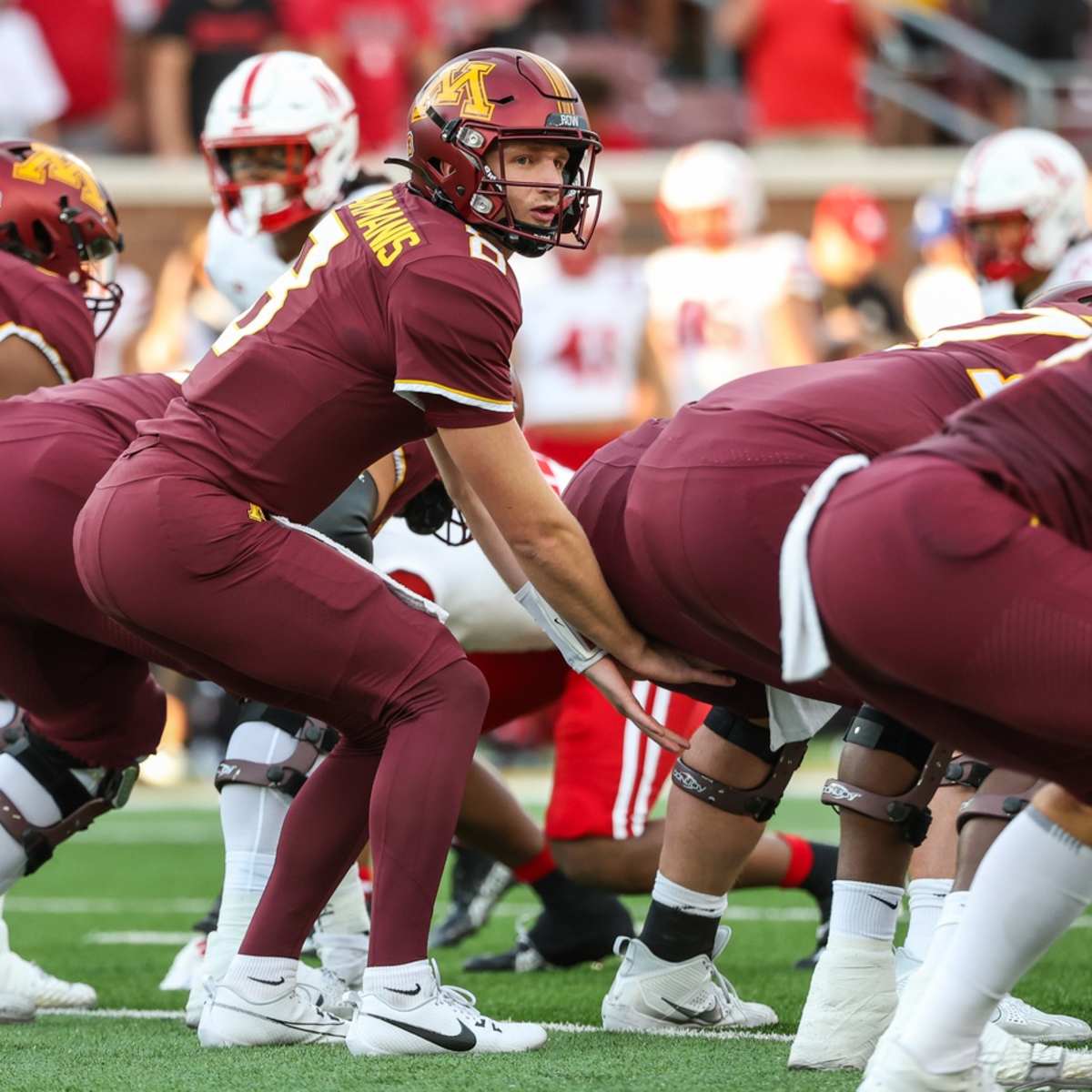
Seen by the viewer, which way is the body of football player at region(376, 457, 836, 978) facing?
to the viewer's left

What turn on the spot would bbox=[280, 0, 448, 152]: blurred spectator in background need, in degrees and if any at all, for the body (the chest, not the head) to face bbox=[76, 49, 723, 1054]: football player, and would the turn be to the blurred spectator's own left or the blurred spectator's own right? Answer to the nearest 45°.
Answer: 0° — they already face them

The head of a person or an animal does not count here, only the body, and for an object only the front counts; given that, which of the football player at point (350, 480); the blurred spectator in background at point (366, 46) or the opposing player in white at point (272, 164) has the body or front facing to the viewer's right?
the football player

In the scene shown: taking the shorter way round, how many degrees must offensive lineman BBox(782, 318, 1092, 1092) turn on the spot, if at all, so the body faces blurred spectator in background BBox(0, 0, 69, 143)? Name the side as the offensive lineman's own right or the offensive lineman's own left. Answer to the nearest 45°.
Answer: approximately 135° to the offensive lineman's own left

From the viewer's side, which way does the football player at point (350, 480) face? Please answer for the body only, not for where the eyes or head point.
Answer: to the viewer's right

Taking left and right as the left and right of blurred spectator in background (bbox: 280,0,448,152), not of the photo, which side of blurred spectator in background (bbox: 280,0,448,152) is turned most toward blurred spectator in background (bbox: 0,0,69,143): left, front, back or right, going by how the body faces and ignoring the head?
right

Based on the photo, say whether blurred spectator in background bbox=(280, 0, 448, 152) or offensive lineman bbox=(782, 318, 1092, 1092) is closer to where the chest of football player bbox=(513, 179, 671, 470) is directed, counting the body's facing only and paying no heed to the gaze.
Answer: the offensive lineman

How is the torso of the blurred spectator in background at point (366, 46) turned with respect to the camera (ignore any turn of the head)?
toward the camera

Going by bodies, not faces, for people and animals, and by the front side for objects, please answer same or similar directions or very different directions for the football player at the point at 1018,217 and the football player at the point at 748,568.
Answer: very different directions

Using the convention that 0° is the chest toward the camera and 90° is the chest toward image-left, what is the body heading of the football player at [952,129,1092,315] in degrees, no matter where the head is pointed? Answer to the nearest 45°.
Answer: approximately 45°

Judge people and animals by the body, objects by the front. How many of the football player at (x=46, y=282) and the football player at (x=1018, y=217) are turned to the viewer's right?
1

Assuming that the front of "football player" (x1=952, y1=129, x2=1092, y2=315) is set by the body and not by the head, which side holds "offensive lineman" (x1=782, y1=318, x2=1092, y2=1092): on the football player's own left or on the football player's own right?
on the football player's own left

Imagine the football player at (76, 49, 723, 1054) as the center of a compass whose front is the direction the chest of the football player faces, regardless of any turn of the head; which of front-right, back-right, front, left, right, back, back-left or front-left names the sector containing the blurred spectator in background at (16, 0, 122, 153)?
left

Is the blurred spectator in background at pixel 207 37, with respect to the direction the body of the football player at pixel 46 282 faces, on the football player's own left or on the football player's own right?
on the football player's own left

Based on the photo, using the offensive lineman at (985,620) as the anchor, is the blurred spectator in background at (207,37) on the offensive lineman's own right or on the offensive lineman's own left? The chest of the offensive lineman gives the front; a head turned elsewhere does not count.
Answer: on the offensive lineman's own left

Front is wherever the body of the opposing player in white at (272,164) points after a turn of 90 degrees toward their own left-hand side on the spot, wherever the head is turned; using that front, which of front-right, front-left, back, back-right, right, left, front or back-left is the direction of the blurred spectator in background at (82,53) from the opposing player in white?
back-left

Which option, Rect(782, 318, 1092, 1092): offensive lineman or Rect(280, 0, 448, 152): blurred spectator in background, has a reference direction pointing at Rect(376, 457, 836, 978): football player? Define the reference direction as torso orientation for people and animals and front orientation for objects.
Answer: the blurred spectator in background

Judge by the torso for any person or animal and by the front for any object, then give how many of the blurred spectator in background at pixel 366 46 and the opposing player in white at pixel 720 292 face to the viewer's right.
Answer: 0

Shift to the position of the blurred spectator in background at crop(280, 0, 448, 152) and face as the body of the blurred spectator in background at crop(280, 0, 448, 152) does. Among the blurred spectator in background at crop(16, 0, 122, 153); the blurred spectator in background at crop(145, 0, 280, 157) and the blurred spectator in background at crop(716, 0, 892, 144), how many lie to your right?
2
